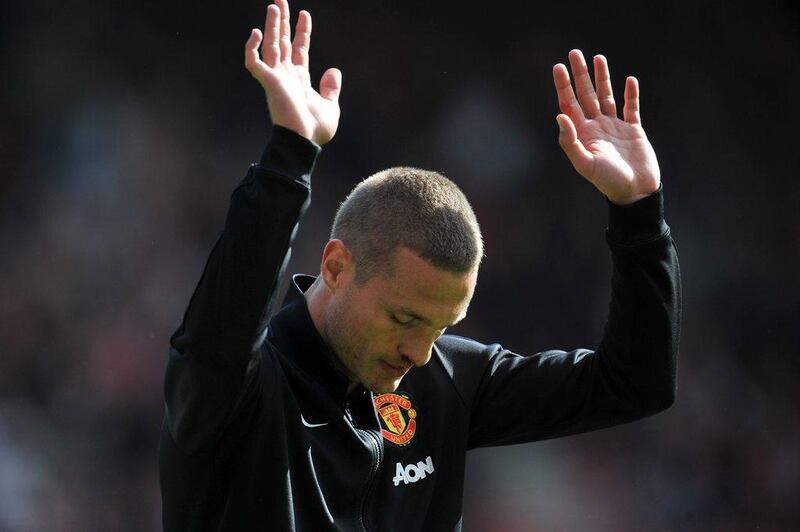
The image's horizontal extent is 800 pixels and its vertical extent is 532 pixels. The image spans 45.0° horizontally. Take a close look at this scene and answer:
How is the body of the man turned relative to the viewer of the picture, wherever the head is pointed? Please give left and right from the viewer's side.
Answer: facing the viewer and to the right of the viewer

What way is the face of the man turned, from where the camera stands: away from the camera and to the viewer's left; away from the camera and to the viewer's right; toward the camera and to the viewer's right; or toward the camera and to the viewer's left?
toward the camera and to the viewer's right
